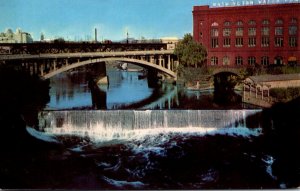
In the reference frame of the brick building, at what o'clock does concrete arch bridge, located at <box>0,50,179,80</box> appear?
The concrete arch bridge is roughly at 3 o'clock from the brick building.

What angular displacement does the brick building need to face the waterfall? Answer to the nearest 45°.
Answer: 0° — it already faces it

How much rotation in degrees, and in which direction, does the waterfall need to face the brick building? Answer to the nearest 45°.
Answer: approximately 90° to its left

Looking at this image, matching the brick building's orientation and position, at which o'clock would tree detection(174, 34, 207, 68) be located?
The tree is roughly at 3 o'clock from the brick building.

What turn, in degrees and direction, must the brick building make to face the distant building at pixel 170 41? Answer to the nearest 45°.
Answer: approximately 90° to its right

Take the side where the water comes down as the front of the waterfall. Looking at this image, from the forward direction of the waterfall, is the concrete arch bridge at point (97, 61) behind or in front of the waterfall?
behind

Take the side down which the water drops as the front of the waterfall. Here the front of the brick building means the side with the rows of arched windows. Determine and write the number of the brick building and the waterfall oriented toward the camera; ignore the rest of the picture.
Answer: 2

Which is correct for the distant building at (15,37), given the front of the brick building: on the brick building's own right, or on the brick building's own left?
on the brick building's own right

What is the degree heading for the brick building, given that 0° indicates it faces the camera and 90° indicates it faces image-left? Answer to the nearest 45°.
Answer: approximately 0°
